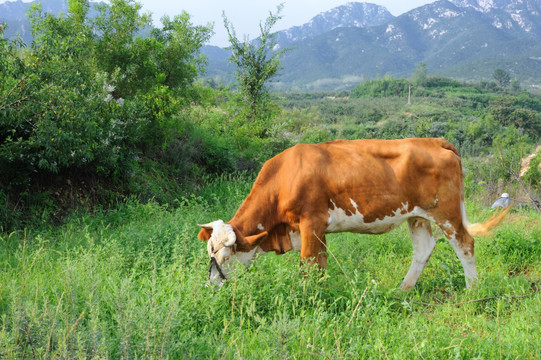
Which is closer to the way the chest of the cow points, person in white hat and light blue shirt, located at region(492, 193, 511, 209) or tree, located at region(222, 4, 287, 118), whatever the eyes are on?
the tree

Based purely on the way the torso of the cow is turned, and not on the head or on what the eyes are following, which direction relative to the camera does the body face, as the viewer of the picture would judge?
to the viewer's left

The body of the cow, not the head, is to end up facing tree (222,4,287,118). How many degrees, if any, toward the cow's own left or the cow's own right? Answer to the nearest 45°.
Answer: approximately 90° to the cow's own right

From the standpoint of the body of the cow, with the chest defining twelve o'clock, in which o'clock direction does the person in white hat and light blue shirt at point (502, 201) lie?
The person in white hat and light blue shirt is roughly at 4 o'clock from the cow.
